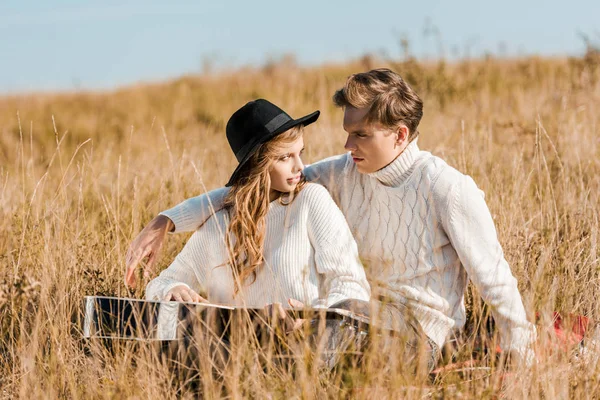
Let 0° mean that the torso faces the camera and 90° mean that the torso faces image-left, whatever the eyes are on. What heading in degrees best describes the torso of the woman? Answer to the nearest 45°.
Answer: approximately 0°

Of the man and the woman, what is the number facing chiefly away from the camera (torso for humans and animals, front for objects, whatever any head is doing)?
0

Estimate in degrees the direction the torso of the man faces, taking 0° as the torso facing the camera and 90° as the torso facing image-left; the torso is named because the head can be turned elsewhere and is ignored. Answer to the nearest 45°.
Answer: approximately 45°

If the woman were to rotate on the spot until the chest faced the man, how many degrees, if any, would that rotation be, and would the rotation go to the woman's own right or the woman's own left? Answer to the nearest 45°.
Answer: approximately 90° to the woman's own left

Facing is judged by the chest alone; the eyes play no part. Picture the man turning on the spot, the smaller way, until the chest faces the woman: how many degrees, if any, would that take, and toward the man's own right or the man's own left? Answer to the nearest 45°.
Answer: approximately 45° to the man's own right
